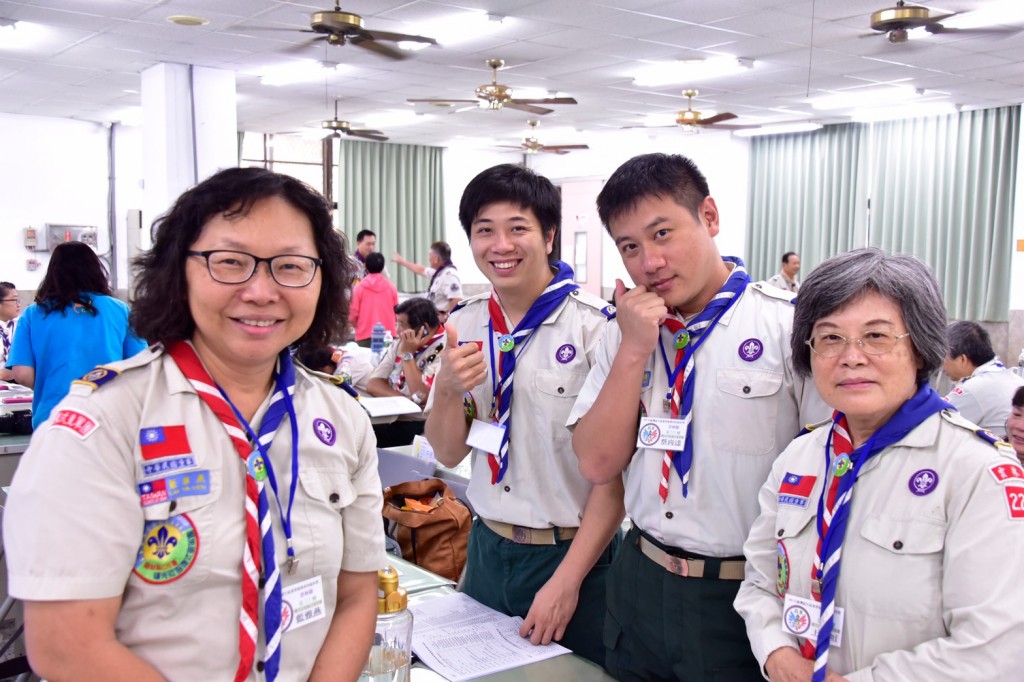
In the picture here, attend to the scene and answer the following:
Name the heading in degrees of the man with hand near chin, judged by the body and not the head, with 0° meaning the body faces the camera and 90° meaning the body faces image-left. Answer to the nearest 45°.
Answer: approximately 45°

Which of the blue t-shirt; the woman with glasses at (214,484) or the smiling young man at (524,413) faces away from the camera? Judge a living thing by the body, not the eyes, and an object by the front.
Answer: the blue t-shirt

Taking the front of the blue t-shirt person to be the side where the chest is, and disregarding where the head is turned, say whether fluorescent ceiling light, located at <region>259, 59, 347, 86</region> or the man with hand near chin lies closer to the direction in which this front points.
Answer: the fluorescent ceiling light

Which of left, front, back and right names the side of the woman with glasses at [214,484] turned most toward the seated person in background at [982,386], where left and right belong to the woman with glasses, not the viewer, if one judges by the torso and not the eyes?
left

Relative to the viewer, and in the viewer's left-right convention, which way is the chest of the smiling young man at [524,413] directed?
facing the viewer and to the left of the viewer

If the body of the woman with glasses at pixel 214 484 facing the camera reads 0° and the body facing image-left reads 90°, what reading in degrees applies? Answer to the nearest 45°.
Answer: approximately 315°

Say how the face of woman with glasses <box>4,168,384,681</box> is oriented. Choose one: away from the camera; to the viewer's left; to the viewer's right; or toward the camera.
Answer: toward the camera

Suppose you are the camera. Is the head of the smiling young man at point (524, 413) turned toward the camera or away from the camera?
toward the camera

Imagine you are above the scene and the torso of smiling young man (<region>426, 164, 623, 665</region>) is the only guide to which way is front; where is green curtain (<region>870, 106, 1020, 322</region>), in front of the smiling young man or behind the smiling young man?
behind

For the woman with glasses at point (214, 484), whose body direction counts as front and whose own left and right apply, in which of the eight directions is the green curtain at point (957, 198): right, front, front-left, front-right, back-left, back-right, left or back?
left

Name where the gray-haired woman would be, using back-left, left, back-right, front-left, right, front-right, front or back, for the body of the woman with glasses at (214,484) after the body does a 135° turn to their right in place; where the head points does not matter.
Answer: back

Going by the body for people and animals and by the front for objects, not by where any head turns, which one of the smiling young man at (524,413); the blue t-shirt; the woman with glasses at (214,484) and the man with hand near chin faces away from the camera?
the blue t-shirt
